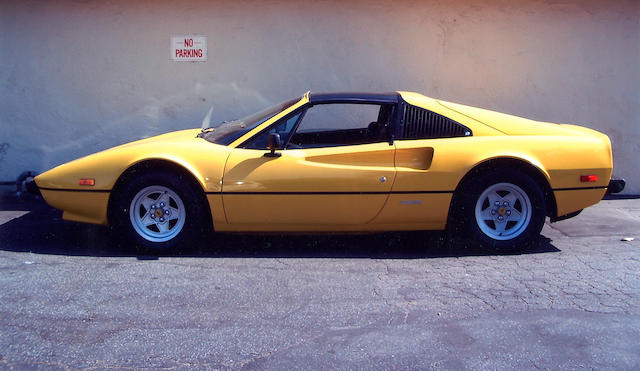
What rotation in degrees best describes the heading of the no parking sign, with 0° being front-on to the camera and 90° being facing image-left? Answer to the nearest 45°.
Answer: approximately 0°

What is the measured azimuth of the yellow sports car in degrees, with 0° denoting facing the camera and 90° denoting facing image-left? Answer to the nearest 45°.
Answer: approximately 90°

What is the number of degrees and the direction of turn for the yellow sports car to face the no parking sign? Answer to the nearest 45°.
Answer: approximately 45° to its right

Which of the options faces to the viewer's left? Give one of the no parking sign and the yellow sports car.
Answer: the yellow sports car

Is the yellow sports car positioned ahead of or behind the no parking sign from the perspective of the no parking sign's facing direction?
ahead

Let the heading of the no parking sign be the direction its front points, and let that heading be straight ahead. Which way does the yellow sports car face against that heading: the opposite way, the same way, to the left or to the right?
to the right

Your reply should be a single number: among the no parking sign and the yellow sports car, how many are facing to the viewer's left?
1
